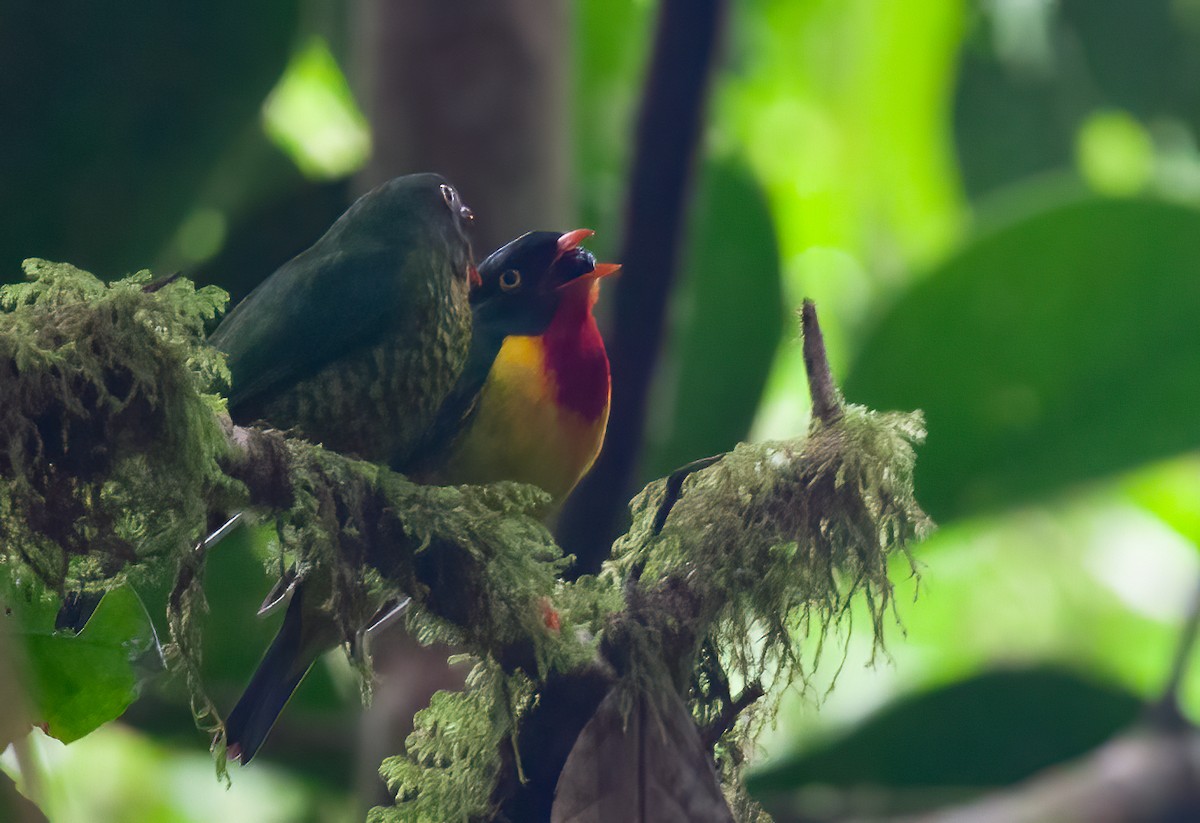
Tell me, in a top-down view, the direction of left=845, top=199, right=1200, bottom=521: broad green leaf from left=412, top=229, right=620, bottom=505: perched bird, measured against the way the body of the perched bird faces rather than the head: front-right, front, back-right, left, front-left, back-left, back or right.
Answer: front-left

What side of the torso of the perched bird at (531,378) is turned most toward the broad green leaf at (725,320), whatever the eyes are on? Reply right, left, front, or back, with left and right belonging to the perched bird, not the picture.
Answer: left
